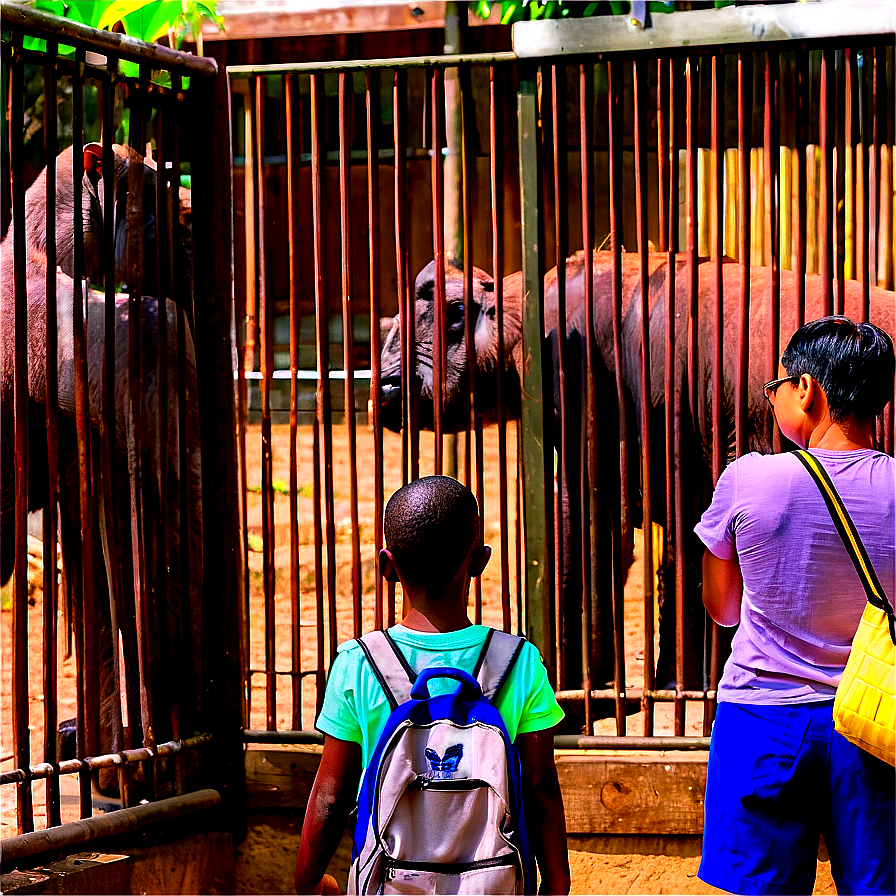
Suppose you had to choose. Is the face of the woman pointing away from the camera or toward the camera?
away from the camera

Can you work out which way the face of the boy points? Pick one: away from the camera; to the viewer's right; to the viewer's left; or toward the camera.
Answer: away from the camera

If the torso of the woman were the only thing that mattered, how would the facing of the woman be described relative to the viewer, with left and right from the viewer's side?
facing away from the viewer and to the left of the viewer

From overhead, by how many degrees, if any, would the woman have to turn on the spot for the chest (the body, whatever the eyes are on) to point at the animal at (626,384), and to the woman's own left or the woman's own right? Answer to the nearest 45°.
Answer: approximately 45° to the woman's own right

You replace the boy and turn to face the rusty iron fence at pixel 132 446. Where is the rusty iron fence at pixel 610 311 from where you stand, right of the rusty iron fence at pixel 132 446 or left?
right

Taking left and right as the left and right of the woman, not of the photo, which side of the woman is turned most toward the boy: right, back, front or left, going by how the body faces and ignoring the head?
left

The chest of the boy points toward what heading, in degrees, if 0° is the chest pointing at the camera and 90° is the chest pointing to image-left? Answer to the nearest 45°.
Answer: approximately 180°
